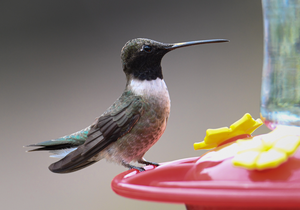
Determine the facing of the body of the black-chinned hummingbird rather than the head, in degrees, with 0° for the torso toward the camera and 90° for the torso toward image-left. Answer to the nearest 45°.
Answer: approximately 270°
